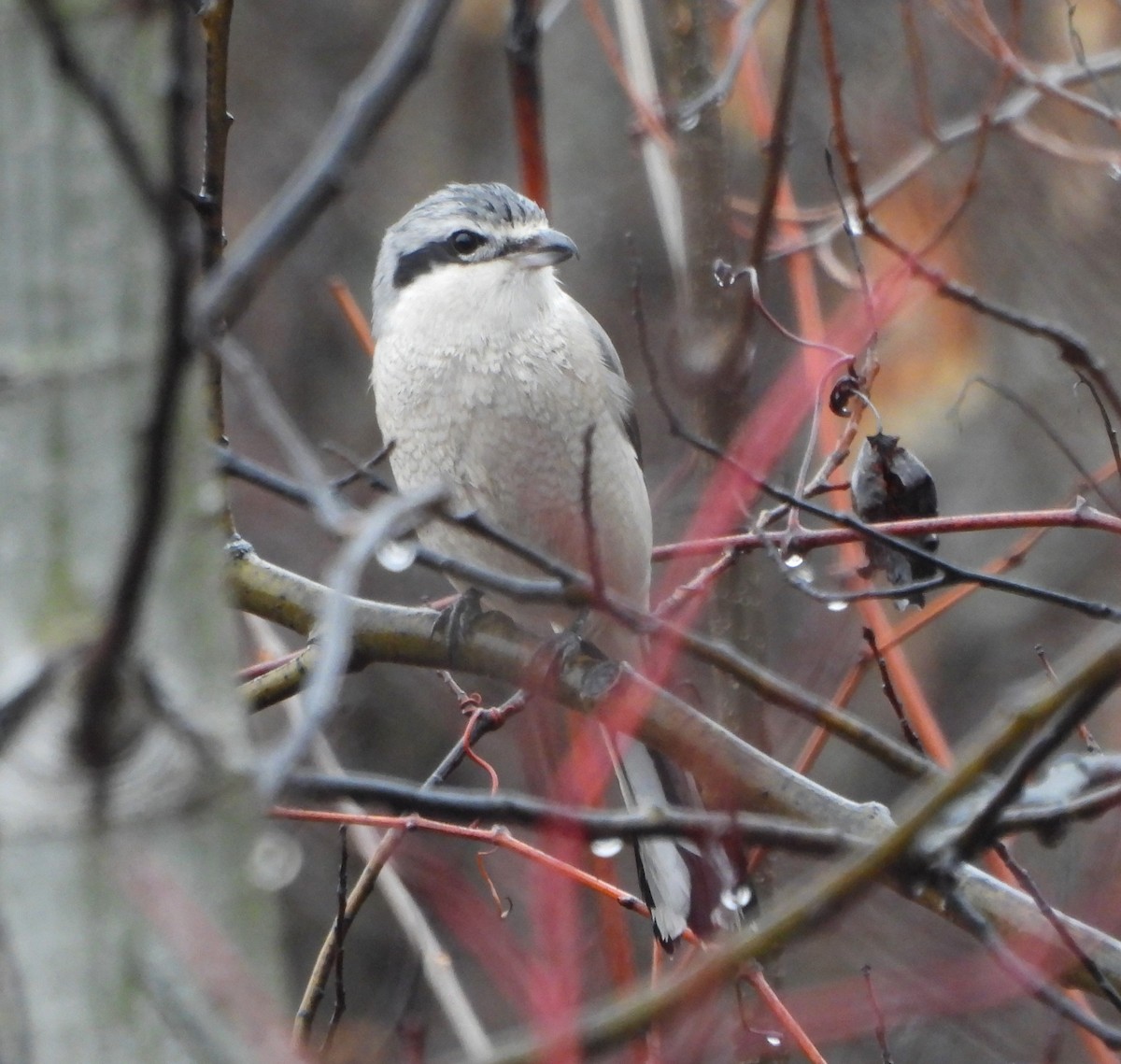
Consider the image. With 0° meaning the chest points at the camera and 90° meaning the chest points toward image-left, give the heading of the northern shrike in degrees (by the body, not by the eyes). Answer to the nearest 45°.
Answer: approximately 45°

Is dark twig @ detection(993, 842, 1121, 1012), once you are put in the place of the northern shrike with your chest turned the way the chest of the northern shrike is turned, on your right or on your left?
on your left
